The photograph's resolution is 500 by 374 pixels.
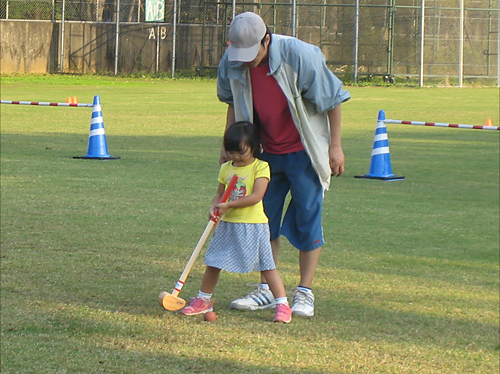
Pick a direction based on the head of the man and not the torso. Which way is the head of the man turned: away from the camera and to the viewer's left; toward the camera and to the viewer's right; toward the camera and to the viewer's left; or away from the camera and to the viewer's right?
toward the camera and to the viewer's left

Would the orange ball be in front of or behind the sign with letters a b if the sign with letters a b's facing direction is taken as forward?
in front

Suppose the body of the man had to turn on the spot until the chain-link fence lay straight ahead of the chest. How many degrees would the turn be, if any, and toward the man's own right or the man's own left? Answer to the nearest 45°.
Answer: approximately 135° to the man's own right

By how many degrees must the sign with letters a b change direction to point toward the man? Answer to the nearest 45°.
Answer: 0° — it already faces them

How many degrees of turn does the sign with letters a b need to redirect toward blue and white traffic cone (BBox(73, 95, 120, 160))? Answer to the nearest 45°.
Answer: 0° — it already faces it

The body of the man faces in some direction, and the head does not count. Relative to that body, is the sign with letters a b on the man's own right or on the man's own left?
on the man's own right

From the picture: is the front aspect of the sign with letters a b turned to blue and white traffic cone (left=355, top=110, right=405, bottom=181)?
yes

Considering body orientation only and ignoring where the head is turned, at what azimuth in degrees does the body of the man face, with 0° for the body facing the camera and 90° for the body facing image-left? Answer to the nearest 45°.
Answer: approximately 45°

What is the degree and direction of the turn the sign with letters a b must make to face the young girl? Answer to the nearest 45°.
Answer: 0° — it already faces them

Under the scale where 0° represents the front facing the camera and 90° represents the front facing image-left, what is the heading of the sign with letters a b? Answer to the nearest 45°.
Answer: approximately 0°

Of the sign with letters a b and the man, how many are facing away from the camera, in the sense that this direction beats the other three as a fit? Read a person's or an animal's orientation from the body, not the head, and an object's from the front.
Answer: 0
